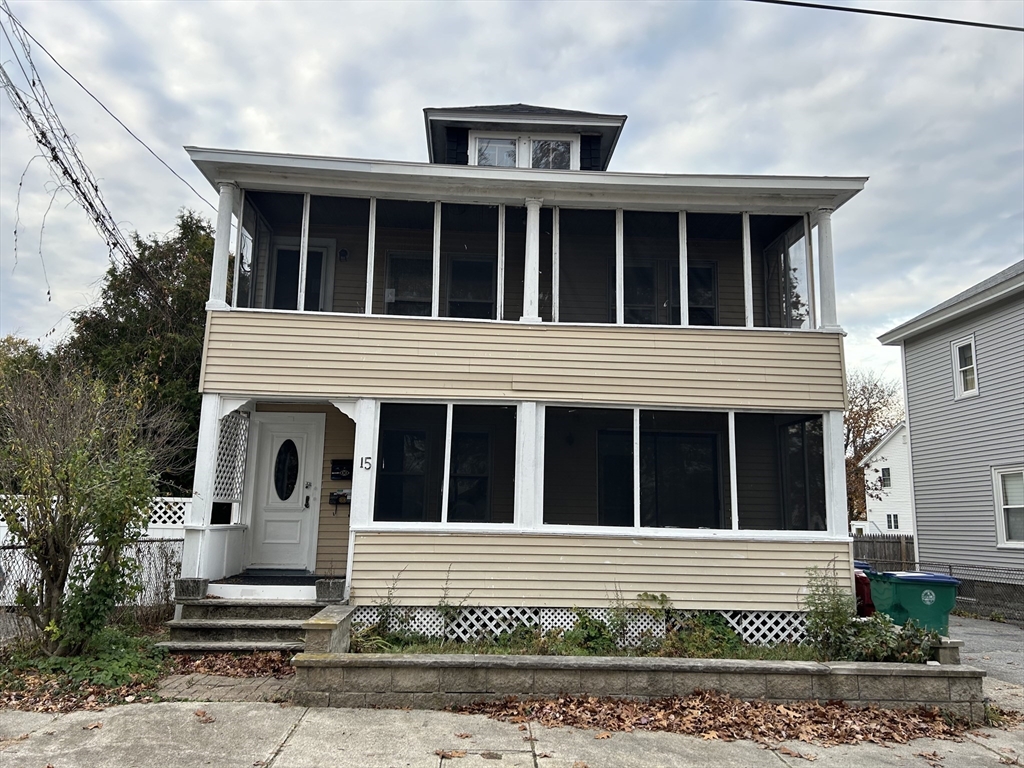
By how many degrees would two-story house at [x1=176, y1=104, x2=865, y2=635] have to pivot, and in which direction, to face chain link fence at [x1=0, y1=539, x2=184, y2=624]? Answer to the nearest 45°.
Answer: approximately 90° to its right

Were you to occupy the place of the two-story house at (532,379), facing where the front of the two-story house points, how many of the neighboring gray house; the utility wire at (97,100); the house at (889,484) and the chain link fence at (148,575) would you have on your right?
2

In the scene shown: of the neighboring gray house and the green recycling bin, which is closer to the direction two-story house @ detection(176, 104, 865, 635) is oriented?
the green recycling bin

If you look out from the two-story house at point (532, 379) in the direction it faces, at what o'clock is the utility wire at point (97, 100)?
The utility wire is roughly at 3 o'clock from the two-story house.

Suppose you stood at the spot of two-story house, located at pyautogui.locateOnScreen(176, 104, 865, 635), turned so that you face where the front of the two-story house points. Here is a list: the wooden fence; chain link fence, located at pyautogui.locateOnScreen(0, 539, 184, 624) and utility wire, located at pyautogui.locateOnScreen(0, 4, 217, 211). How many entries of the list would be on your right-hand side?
2

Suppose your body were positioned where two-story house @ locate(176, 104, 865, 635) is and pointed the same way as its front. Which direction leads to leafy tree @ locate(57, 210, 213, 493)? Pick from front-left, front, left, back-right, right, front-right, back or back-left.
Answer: back-right

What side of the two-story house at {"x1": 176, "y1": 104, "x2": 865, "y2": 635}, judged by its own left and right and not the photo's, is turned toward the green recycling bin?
left

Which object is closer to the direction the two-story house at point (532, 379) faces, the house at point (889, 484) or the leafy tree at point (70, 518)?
the leafy tree

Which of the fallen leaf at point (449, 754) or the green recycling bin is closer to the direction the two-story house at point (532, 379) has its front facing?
the fallen leaf

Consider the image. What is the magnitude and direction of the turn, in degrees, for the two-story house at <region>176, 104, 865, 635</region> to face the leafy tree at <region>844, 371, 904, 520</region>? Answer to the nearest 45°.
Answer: approximately 135° to its left

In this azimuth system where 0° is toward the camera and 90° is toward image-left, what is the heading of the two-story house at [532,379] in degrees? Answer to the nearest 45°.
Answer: approximately 0°

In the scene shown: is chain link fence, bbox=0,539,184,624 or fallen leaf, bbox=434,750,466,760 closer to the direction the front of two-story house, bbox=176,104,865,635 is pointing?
the fallen leaf

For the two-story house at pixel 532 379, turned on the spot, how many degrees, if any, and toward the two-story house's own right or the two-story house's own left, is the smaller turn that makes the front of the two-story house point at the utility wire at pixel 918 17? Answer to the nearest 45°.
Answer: approximately 45° to the two-story house's own left

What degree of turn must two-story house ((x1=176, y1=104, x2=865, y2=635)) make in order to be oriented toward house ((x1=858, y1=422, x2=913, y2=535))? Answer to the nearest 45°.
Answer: approximately 135° to its left
